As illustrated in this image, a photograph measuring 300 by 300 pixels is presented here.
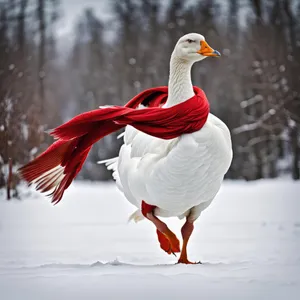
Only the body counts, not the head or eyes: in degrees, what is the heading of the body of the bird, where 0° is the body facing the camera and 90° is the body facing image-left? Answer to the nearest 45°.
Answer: approximately 315°
